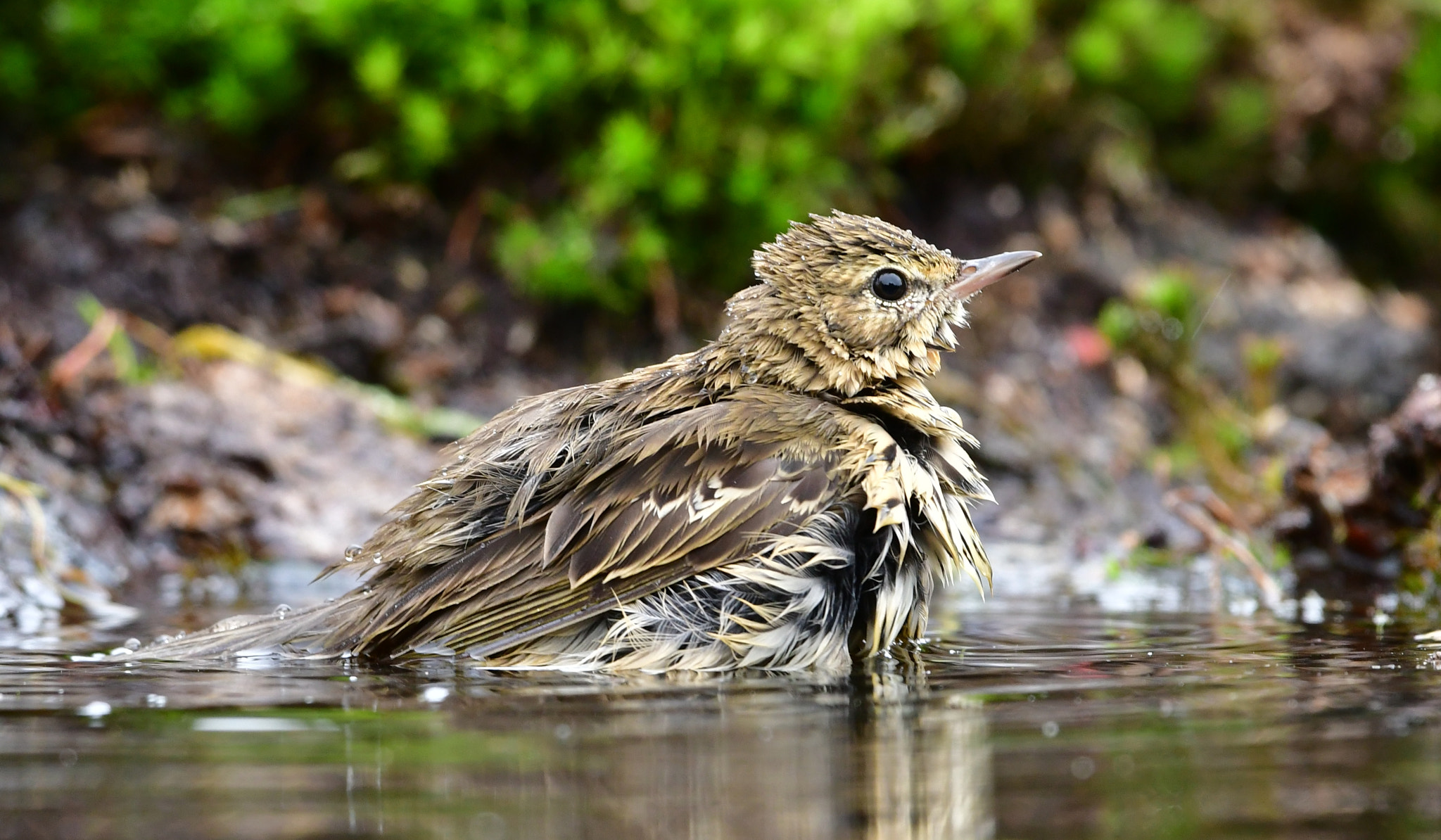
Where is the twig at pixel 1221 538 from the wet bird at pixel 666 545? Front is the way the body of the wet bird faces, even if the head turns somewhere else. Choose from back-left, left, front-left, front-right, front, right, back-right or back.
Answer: front-left

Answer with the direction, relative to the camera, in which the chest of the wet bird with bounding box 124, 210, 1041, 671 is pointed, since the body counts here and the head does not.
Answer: to the viewer's right

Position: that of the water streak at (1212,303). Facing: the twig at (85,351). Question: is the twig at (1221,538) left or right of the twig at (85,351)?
left

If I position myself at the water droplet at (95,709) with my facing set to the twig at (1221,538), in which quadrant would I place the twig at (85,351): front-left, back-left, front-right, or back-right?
front-left

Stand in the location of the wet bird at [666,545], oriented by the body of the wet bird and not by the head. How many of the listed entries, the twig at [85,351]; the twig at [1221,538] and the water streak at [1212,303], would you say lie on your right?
0

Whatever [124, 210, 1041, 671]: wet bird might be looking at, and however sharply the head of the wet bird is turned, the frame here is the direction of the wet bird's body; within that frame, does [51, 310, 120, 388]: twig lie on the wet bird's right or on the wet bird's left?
on the wet bird's left

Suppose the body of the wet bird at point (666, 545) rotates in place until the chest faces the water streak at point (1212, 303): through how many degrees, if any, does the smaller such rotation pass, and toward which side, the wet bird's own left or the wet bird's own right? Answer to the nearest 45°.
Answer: approximately 45° to the wet bird's own left
